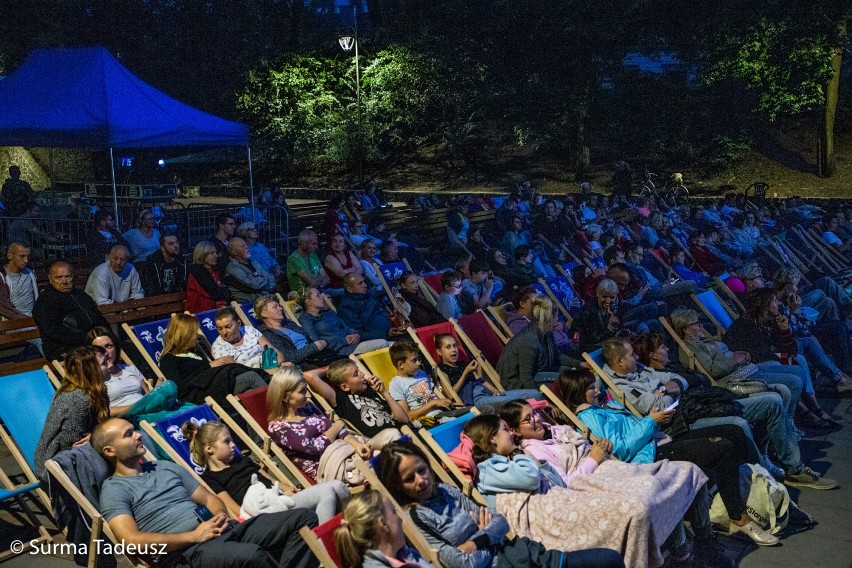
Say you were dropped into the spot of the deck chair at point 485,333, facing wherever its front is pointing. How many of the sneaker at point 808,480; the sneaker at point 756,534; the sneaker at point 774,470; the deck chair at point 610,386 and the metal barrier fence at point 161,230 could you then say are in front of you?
4

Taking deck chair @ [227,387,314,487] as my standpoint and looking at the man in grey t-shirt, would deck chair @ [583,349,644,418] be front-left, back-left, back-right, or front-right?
back-left

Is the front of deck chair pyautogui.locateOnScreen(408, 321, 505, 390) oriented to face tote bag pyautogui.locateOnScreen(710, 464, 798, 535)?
yes

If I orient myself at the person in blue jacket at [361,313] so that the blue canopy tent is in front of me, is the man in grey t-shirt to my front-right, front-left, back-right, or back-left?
back-left

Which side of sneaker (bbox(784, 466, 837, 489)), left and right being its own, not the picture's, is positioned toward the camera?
right

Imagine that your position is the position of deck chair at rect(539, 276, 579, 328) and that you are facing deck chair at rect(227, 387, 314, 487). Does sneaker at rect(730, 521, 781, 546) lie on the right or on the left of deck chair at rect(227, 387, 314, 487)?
left

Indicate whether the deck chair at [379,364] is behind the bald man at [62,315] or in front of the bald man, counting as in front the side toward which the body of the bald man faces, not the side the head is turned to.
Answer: in front

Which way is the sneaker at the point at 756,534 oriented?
to the viewer's right

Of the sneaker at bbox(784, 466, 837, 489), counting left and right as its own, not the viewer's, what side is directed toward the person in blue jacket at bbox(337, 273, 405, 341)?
back

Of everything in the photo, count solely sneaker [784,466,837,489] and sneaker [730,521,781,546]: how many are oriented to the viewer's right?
2

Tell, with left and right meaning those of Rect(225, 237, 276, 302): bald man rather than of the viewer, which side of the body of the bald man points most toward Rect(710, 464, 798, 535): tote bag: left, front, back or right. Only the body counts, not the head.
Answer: front
